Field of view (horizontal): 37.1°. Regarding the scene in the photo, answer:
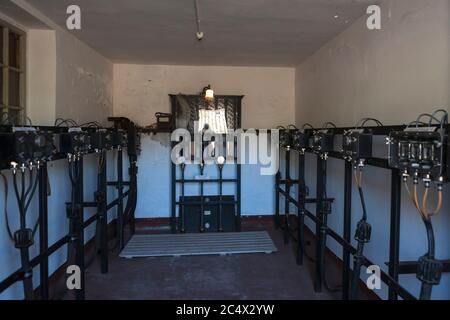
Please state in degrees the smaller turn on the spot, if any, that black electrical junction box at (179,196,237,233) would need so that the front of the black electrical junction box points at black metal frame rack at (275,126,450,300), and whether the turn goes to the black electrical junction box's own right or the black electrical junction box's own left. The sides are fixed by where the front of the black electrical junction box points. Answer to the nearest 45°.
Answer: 0° — it already faces it

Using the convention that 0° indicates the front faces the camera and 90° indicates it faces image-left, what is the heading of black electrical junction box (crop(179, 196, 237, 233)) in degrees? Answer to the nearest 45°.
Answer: approximately 0°

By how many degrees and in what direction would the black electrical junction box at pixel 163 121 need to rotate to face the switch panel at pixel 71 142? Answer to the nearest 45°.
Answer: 0° — it already faces it

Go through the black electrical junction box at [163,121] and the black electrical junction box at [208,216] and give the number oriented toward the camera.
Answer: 2

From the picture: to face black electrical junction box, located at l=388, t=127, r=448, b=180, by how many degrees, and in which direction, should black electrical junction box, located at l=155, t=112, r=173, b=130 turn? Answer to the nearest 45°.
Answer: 0° — it already faces it
